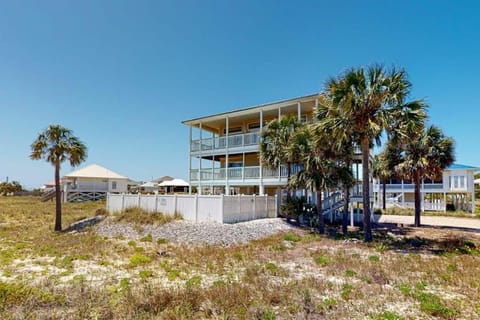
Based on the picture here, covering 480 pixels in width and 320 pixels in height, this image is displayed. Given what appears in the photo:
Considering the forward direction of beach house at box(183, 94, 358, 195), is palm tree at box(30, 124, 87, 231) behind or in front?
in front

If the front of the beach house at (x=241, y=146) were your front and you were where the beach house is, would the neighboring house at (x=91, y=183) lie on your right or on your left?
on your right

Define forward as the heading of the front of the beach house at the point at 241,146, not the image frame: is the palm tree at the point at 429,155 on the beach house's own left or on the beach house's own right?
on the beach house's own left

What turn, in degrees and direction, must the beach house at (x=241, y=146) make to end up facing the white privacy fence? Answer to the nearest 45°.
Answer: approximately 45° to its left

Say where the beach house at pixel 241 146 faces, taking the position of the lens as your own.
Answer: facing the viewer and to the left of the viewer
